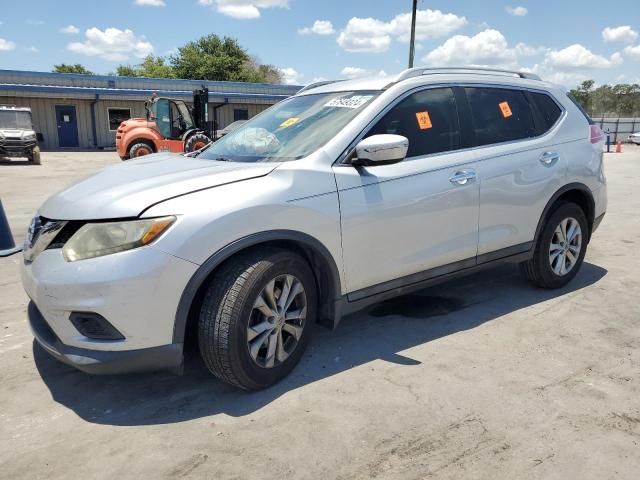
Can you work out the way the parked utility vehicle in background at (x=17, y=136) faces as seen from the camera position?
facing the viewer

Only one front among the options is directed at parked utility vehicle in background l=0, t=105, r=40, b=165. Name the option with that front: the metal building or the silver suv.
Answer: the metal building

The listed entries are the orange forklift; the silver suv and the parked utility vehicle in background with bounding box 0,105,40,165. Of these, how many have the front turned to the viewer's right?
1

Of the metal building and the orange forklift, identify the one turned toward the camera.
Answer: the metal building

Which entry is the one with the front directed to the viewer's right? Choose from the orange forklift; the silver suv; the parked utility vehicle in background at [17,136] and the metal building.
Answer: the orange forklift

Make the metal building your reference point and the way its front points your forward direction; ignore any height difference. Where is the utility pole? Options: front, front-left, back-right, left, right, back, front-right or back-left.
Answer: front-left

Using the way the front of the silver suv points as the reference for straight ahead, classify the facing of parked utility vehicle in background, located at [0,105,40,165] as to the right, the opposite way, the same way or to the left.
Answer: to the left

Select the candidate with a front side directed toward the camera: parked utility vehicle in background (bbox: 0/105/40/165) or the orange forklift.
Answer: the parked utility vehicle in background

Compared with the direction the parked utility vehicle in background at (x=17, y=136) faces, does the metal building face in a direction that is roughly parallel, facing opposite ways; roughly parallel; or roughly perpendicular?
roughly parallel

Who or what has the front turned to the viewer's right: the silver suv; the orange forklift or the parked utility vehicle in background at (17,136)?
the orange forklift

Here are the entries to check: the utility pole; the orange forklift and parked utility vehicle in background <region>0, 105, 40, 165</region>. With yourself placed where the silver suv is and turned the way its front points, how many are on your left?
0

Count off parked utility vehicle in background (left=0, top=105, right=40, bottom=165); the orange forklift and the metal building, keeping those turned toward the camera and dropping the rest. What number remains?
2

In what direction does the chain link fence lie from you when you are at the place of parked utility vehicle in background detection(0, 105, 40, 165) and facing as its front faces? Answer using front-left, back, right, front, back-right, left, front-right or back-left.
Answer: left

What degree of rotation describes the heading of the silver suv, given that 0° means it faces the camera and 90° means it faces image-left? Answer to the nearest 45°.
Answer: approximately 45°

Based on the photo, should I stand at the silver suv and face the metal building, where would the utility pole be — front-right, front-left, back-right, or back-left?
front-right

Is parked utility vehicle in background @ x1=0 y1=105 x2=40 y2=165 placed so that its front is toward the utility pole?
no

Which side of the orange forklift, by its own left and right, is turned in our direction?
right

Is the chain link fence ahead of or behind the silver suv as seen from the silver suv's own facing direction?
behind
